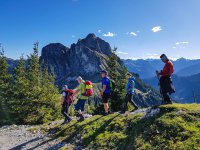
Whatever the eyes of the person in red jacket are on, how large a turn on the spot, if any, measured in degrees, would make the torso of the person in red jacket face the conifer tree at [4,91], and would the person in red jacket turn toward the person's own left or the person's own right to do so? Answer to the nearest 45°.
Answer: approximately 45° to the person's own right

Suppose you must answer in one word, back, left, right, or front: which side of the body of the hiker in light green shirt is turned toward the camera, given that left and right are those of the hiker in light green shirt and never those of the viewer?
left

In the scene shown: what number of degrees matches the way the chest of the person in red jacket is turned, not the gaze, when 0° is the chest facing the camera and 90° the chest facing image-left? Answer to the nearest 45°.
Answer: approximately 90°

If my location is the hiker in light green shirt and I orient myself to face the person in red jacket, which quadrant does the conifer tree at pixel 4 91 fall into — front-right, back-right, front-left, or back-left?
back-left
